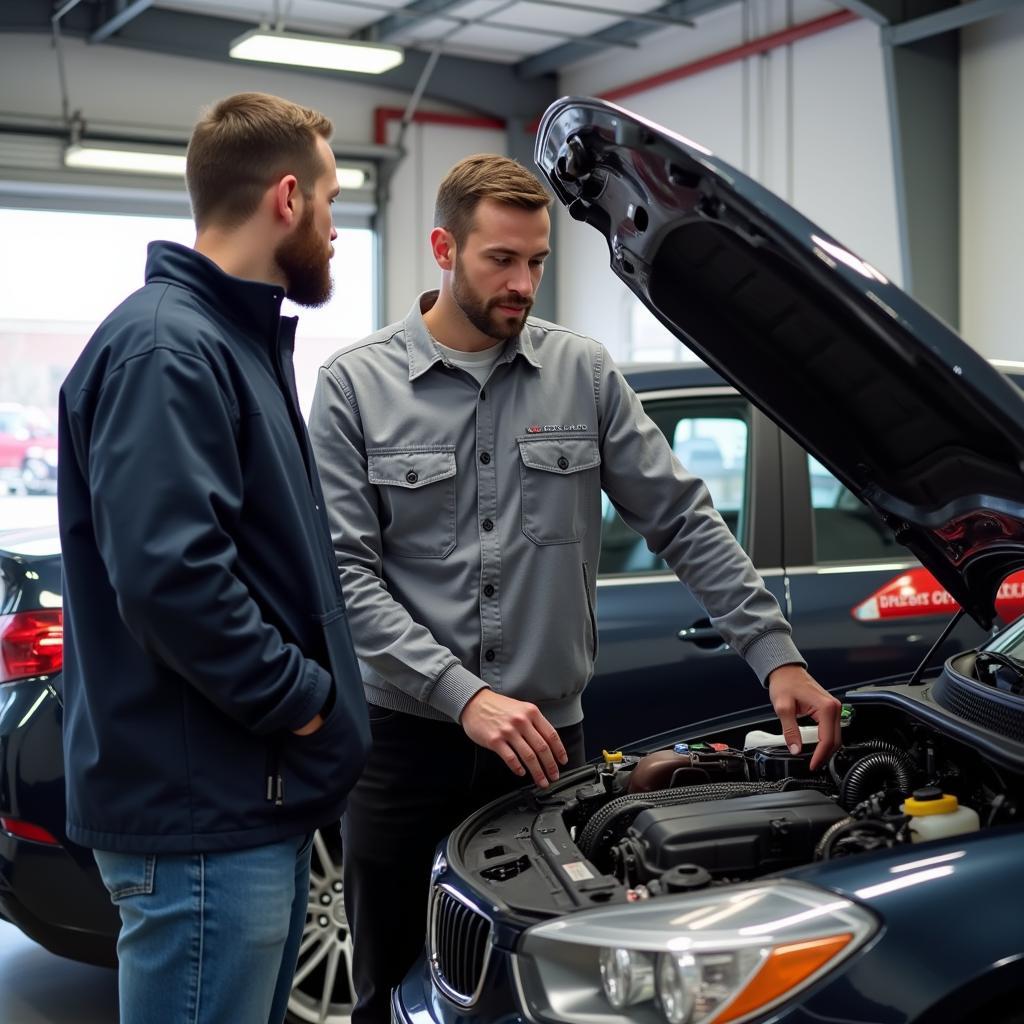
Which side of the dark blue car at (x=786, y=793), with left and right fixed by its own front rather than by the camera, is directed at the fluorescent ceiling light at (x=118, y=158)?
right

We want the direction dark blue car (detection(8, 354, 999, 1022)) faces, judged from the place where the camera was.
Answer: facing away from the viewer and to the right of the viewer

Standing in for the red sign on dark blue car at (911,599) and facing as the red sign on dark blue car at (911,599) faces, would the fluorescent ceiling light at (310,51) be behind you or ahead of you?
behind

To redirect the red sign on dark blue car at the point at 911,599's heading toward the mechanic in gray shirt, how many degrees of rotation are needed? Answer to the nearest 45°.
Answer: approximately 45° to its right

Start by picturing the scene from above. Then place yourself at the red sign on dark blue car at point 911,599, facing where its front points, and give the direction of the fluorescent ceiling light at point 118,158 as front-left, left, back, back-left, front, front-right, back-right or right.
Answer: back-right

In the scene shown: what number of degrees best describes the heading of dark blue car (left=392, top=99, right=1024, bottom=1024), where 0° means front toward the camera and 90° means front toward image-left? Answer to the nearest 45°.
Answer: approximately 45°

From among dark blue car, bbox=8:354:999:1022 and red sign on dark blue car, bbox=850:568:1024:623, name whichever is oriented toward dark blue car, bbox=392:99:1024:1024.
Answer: the red sign on dark blue car

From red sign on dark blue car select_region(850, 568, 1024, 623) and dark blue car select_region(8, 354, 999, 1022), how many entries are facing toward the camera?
1
